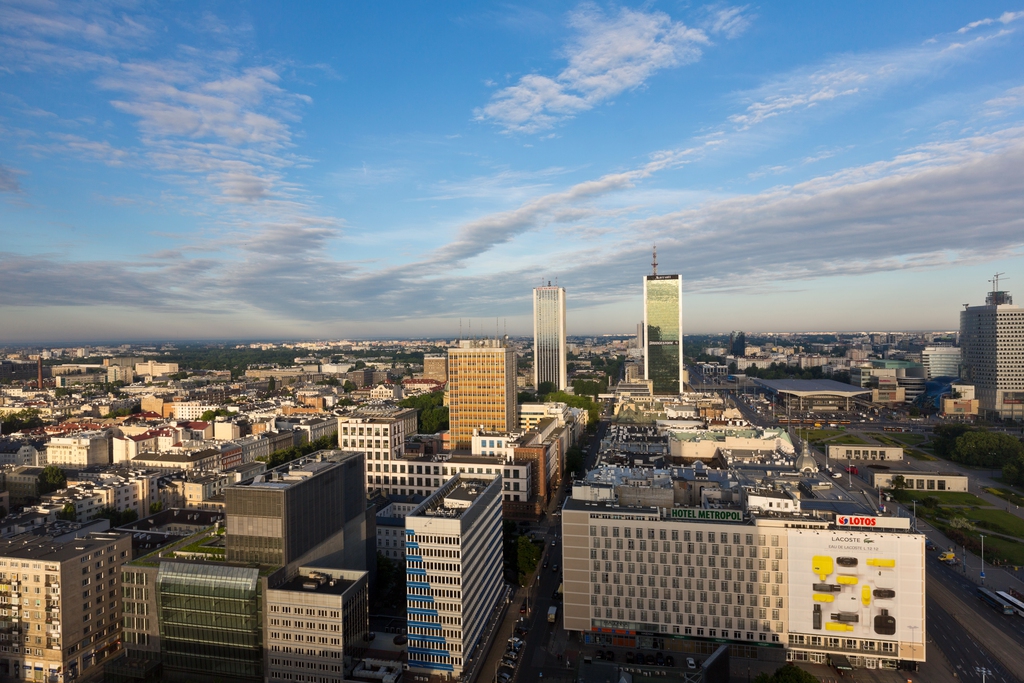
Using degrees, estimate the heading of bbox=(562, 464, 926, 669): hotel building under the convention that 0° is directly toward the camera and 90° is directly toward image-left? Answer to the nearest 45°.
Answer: approximately 0°

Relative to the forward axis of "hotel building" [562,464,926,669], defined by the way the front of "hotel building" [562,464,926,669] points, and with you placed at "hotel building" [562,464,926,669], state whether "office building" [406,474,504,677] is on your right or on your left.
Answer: on your right

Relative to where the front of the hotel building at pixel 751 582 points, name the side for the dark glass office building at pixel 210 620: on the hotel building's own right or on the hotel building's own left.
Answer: on the hotel building's own right

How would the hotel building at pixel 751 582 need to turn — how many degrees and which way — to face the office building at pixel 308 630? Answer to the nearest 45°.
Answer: approximately 45° to its right

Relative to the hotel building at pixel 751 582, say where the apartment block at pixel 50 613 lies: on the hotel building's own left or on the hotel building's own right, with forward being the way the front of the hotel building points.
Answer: on the hotel building's own right
